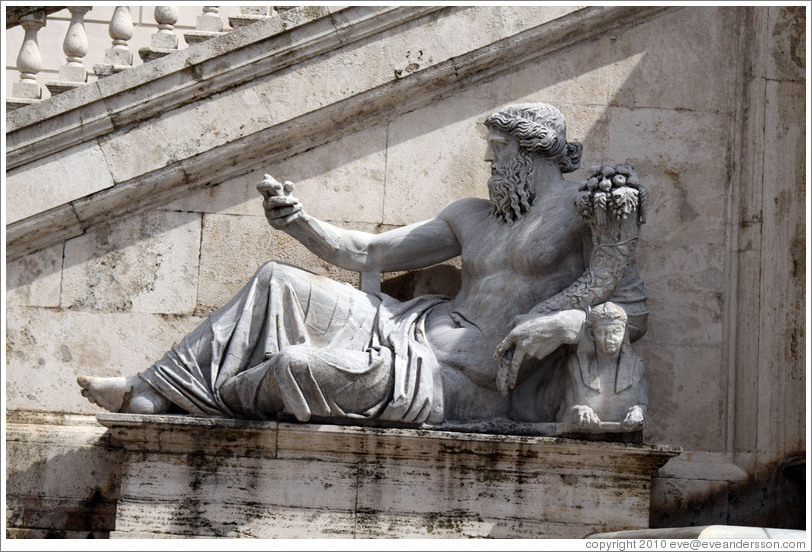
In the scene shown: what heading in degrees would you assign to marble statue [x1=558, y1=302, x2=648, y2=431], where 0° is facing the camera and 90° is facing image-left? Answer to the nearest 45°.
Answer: approximately 0°

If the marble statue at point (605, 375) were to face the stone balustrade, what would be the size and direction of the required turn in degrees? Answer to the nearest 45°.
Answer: approximately 90° to its right

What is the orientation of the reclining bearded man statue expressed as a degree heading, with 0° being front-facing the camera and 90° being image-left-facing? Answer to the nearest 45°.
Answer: approximately 45°

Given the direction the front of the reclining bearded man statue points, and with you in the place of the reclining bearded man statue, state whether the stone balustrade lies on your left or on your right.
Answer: on your right
